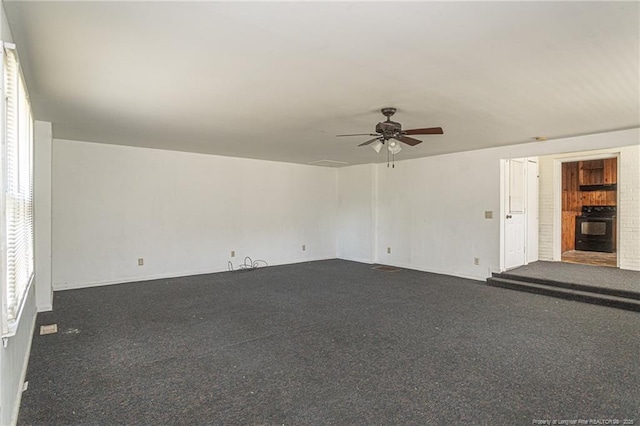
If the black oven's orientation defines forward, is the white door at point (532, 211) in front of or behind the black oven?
in front

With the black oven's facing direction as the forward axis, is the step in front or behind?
in front

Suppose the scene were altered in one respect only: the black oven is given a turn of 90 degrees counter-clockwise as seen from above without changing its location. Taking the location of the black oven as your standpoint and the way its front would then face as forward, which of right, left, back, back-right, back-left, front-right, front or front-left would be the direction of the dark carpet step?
right

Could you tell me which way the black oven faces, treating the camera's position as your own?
facing the viewer

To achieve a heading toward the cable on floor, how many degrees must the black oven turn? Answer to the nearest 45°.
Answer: approximately 45° to its right

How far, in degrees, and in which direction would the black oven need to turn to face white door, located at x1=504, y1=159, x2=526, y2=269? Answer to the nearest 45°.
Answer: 0° — it already faces it

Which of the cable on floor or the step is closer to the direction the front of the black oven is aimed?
the step
